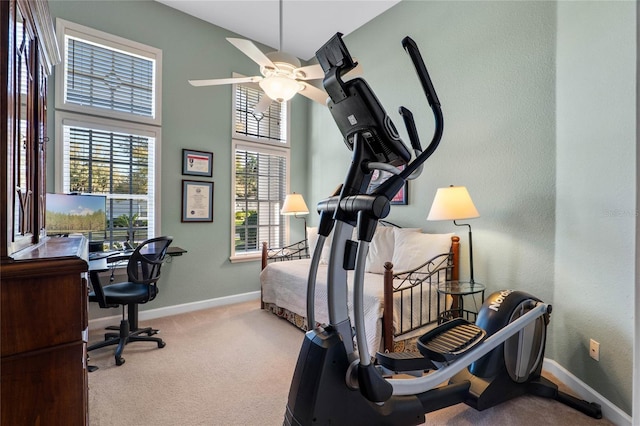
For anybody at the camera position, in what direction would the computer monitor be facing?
facing the viewer

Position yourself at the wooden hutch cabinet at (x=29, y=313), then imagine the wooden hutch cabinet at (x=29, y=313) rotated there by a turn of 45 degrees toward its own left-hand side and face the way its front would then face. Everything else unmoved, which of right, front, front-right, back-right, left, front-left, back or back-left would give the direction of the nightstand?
front-right

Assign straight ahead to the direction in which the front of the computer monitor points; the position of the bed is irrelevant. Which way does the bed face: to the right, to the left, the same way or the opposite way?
to the right

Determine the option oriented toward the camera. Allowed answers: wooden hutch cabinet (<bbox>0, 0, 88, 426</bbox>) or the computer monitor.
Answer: the computer monitor

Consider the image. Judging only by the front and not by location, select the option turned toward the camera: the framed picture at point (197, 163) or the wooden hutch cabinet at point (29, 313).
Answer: the framed picture

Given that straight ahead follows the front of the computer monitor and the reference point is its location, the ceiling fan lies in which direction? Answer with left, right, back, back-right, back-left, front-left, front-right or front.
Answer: front-left

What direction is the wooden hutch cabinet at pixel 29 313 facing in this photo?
to the viewer's right

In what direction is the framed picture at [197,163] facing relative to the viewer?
toward the camera

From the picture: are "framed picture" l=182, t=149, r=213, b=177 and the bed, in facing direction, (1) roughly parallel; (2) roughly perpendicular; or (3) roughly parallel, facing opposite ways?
roughly perpendicular

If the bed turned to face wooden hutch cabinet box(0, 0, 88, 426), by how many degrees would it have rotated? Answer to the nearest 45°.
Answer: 0° — it already faces it

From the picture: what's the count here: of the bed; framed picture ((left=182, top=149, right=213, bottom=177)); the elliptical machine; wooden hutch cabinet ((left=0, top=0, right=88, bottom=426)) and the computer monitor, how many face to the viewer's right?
1

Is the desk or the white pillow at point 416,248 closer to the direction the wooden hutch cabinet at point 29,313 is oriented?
the white pillow

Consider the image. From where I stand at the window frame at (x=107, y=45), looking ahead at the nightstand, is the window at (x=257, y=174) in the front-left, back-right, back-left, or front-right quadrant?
front-left

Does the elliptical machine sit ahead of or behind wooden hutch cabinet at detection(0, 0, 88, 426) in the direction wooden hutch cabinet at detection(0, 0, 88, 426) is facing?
ahead

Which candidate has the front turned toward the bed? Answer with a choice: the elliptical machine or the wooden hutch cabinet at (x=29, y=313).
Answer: the wooden hutch cabinet

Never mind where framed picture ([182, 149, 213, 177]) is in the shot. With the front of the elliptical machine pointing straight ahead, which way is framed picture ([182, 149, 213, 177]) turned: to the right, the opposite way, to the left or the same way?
to the left

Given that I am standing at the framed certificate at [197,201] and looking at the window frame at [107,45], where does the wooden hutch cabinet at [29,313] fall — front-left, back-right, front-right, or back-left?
front-left

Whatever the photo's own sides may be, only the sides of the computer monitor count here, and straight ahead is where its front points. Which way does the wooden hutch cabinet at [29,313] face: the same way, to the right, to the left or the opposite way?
to the left

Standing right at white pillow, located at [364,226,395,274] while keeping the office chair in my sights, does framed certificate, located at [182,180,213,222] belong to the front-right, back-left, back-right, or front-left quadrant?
front-right

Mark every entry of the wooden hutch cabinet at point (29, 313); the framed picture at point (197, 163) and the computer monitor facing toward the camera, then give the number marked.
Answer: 2
